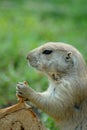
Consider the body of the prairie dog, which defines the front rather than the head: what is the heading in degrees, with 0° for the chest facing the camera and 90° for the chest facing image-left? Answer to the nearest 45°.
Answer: approximately 90°
